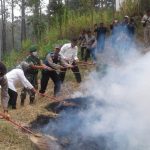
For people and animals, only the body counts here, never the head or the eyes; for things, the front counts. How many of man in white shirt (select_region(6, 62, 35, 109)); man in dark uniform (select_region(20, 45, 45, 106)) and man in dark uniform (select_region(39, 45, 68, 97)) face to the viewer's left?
0

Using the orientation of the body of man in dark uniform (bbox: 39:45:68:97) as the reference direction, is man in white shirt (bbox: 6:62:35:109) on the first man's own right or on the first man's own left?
on the first man's own right

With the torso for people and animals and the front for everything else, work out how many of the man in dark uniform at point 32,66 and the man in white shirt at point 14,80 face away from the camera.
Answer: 0

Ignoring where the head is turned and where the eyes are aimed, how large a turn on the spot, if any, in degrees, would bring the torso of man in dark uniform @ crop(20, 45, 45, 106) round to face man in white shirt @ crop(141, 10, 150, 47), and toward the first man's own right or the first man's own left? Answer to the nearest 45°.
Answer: approximately 90° to the first man's own left

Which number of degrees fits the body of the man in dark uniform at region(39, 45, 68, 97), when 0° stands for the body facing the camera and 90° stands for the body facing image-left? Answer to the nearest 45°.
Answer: approximately 315°

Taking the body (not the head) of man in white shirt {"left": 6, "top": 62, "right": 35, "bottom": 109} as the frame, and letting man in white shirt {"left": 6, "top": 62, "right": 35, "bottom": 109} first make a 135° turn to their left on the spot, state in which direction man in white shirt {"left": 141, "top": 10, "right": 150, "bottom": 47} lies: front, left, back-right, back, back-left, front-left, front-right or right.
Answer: right

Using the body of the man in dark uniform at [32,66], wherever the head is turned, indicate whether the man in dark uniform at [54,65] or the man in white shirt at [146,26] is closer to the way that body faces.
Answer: the man in dark uniform

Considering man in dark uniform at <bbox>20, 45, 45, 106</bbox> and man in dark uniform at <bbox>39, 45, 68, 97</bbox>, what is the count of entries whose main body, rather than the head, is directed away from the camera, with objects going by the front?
0

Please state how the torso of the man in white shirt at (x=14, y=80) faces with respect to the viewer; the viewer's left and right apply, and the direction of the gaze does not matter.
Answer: facing to the right of the viewer

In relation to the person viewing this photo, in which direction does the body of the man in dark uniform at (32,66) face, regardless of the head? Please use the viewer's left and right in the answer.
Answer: facing the viewer and to the right of the viewer

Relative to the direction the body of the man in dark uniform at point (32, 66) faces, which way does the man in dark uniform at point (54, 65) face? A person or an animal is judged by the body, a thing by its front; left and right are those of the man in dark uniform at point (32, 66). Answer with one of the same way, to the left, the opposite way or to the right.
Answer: the same way
